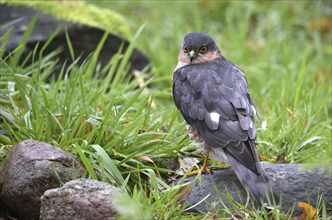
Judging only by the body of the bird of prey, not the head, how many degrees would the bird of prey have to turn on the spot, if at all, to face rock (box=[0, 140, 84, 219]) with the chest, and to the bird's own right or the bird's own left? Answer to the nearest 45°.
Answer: approximately 90° to the bird's own left

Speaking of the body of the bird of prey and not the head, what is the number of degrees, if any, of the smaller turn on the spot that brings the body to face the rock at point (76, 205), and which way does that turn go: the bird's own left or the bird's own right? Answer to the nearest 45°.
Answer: approximately 90° to the bird's own left

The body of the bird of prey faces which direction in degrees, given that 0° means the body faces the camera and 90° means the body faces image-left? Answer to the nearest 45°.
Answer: approximately 135°

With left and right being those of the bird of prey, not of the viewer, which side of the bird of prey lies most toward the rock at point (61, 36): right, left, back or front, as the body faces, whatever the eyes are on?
front

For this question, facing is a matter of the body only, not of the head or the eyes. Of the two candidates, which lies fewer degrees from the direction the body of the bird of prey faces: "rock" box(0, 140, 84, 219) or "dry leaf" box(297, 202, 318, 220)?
the rock

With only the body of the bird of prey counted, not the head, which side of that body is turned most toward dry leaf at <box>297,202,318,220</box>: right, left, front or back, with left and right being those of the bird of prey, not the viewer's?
back
